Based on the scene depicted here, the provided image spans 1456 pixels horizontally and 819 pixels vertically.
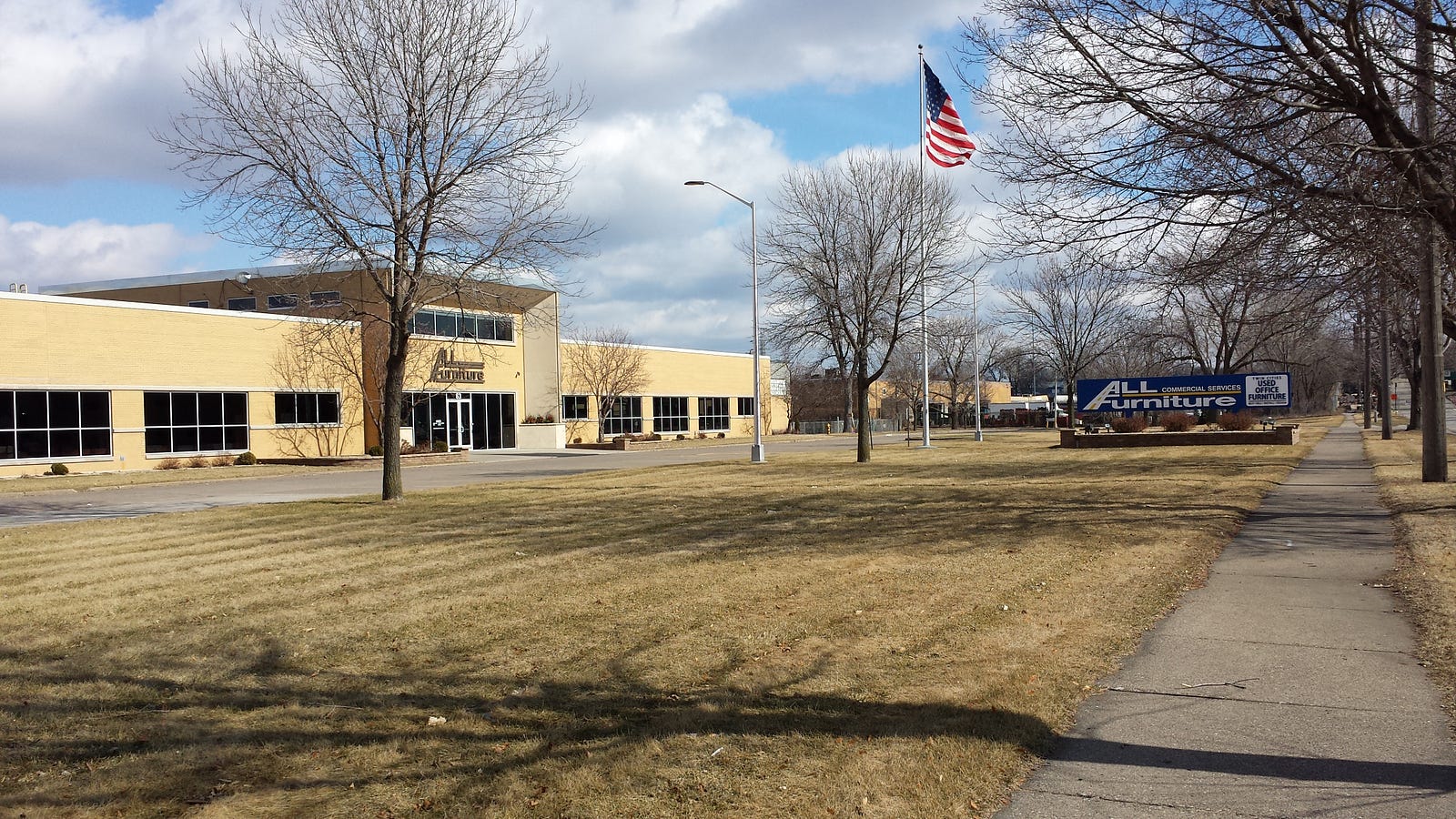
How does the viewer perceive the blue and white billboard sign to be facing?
facing the viewer
